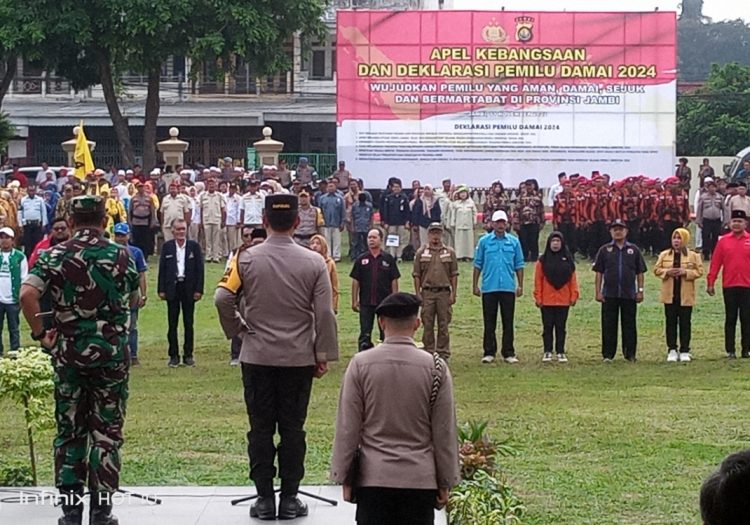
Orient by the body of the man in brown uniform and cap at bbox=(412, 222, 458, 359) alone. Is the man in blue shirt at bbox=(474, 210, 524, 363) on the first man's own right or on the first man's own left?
on the first man's own left

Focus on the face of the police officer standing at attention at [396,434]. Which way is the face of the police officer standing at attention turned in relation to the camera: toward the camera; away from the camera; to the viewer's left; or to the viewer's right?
away from the camera

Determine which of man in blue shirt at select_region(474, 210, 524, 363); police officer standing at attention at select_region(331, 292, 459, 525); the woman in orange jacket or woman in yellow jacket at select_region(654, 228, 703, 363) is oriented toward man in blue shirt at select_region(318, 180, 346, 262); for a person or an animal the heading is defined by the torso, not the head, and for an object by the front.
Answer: the police officer standing at attention

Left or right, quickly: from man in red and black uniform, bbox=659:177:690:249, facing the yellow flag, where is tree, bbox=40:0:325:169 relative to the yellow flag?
right

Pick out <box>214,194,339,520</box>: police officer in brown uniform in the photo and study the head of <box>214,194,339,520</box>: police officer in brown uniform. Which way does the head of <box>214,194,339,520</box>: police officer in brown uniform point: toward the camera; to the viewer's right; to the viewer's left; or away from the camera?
away from the camera

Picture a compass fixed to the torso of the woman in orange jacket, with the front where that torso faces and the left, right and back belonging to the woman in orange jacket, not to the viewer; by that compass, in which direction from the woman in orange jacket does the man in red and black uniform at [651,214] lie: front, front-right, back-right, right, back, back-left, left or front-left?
back

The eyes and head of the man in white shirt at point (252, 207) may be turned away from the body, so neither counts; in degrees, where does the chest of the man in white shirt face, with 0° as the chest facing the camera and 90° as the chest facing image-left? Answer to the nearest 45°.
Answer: approximately 0°

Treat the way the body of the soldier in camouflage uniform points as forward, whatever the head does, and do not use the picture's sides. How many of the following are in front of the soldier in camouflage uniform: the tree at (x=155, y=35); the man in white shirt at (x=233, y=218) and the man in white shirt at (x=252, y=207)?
3

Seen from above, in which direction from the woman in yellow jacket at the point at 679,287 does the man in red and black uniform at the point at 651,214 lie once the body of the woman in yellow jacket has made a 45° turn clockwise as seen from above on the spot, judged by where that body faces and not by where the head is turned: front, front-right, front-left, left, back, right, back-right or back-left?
back-right

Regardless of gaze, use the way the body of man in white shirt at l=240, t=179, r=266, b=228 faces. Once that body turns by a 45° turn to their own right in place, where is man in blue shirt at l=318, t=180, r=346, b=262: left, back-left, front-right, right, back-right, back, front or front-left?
back-left

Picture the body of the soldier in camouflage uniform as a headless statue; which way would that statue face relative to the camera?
away from the camera

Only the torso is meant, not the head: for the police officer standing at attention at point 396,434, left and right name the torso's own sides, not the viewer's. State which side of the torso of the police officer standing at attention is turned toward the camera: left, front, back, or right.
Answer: back

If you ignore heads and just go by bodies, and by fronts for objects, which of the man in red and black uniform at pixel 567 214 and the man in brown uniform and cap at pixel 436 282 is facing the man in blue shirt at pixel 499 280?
the man in red and black uniform
